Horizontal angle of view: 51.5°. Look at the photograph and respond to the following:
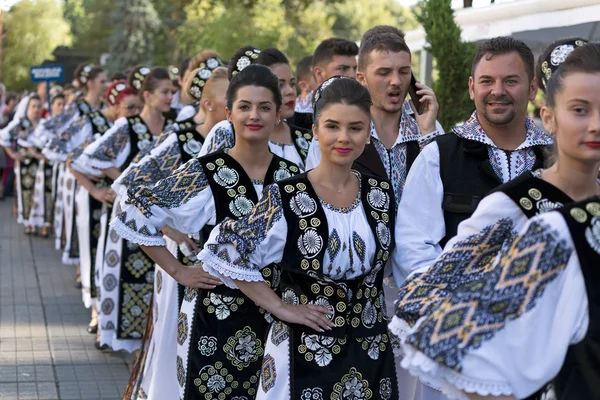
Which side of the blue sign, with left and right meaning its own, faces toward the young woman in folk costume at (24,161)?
front

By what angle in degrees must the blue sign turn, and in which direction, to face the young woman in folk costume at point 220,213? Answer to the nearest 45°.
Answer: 0° — it already faces them

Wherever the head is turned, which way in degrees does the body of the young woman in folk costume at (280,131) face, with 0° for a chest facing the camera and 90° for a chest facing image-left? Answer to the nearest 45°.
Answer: approximately 315°
